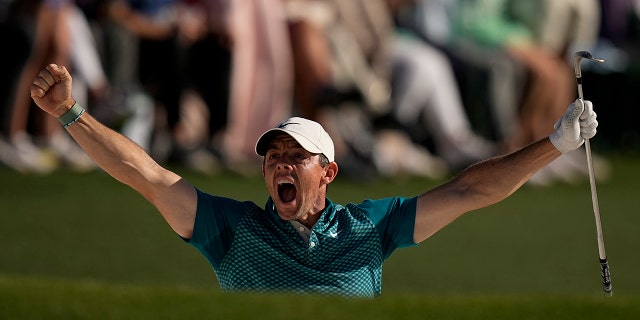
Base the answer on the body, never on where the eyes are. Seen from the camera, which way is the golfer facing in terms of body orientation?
toward the camera
